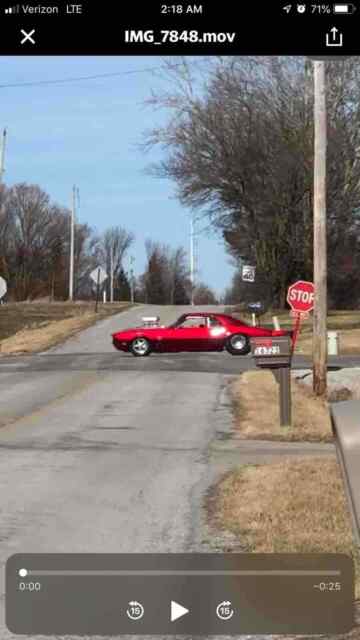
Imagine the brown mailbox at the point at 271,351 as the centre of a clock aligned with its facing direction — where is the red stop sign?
The red stop sign is roughly at 3 o'clock from the brown mailbox.

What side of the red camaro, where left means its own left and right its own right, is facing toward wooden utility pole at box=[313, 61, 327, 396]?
left

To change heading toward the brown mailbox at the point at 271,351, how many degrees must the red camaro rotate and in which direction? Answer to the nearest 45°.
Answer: approximately 90° to its left

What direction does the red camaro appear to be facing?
to the viewer's left

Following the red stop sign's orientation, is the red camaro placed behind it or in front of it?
behind

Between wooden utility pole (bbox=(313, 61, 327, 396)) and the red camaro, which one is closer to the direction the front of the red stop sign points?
the wooden utility pole

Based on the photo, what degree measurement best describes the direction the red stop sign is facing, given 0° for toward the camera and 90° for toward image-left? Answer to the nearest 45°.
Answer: approximately 0°

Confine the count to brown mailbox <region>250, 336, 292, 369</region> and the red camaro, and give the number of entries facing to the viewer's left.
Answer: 2

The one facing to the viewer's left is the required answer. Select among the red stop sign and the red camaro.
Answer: the red camaro

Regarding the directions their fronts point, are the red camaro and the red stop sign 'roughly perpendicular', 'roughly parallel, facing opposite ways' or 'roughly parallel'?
roughly perpendicular

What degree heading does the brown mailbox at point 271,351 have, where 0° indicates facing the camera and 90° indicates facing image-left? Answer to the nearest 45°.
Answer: approximately 90°

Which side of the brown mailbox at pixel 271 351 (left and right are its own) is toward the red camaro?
right

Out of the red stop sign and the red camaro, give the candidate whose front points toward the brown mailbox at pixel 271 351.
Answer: the red stop sign
